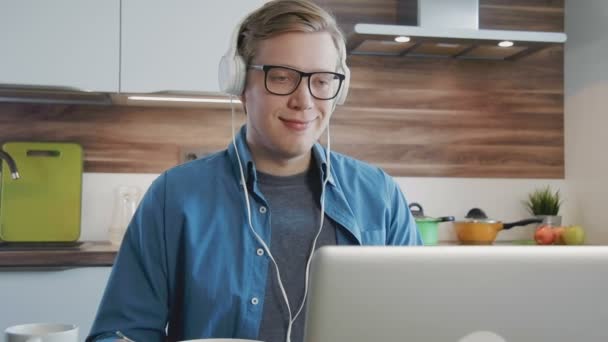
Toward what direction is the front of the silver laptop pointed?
away from the camera

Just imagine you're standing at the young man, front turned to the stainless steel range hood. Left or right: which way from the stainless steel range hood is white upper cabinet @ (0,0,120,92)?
left

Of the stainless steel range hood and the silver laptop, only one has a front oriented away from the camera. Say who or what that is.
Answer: the silver laptop

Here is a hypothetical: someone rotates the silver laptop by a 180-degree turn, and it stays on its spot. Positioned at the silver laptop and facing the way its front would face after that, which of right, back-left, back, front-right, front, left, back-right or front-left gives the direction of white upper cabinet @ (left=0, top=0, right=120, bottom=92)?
back-right

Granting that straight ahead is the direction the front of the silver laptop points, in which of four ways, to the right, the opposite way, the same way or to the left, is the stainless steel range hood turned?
the opposite way

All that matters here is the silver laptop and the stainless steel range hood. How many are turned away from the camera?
1

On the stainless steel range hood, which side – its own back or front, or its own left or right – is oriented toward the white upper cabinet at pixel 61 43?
right

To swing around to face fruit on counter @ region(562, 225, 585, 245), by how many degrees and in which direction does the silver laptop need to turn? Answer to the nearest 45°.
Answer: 0° — it already faces it

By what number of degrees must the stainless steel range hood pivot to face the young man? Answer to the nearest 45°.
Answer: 0° — it already faces them

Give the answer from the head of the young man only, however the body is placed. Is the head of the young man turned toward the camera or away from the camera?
toward the camera

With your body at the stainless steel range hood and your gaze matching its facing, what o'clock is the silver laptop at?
The silver laptop is roughly at 12 o'clock from the stainless steel range hood.

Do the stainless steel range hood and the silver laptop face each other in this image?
yes

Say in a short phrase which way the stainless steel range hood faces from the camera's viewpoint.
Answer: facing the viewer
